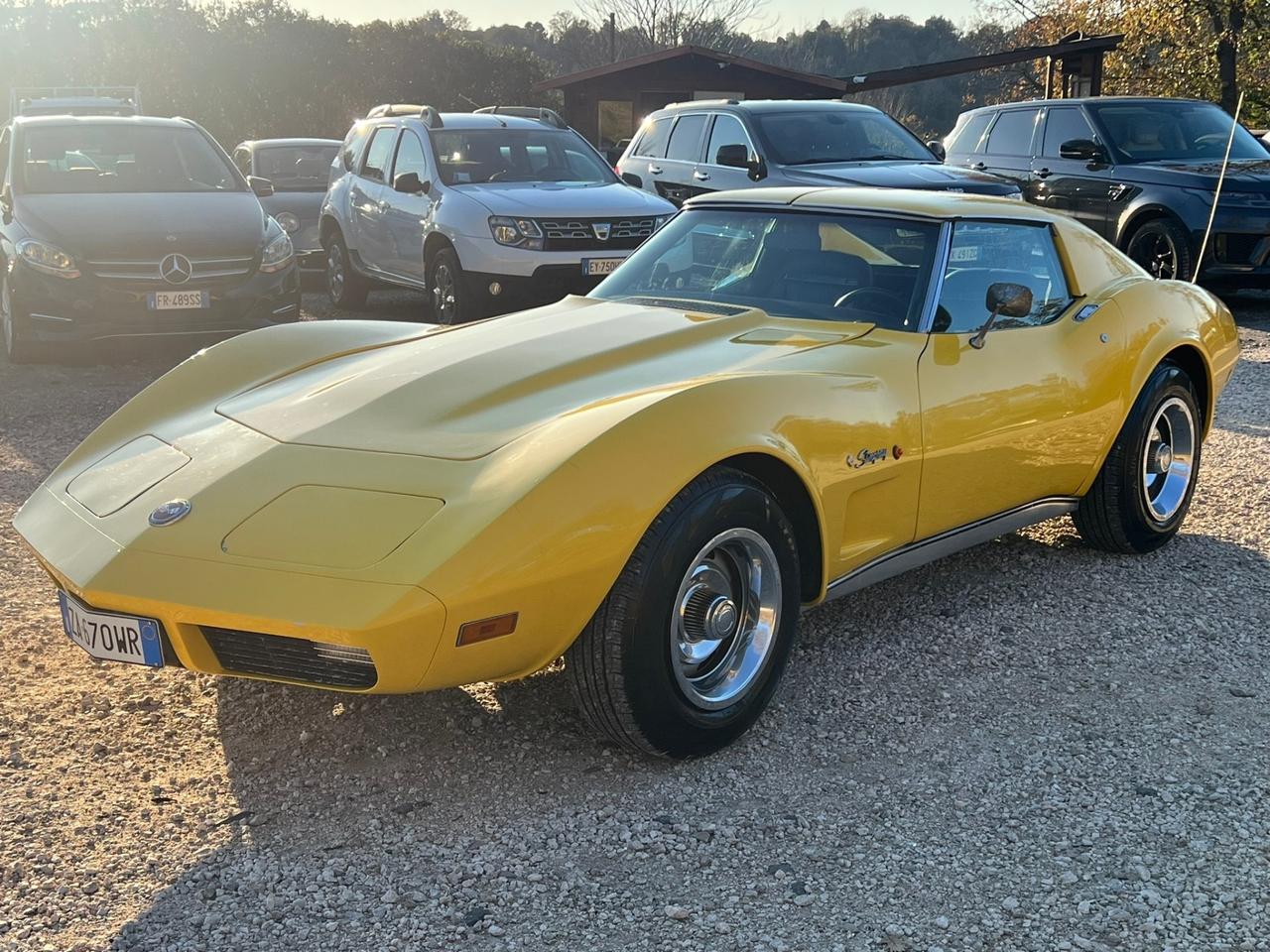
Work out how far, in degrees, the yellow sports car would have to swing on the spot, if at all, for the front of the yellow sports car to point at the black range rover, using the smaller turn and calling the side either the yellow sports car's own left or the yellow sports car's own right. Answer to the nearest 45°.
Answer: approximately 180°

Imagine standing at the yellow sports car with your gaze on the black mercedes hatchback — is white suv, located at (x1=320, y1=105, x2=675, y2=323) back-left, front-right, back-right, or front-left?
front-right

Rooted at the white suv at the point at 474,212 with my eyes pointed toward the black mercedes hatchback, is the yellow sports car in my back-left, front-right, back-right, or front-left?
front-left

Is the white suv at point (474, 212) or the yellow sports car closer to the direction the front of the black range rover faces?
the yellow sports car

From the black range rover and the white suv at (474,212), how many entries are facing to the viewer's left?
0

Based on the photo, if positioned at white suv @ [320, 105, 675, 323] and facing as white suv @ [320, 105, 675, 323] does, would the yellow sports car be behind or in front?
in front

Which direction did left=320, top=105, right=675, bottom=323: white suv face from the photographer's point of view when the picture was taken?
facing the viewer and to the right of the viewer

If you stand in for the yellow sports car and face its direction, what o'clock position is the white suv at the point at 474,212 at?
The white suv is roughly at 4 o'clock from the yellow sports car.

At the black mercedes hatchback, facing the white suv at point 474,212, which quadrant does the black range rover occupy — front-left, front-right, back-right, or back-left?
front-right

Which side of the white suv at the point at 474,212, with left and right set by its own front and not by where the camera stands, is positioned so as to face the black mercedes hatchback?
right

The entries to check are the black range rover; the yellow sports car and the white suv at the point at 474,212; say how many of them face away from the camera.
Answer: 0

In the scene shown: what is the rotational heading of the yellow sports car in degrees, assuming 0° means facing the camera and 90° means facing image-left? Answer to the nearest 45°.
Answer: approximately 45°

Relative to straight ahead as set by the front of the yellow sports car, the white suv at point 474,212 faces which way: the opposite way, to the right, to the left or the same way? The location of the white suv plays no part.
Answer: to the left

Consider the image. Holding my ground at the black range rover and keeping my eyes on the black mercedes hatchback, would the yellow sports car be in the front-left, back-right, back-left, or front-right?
front-left
